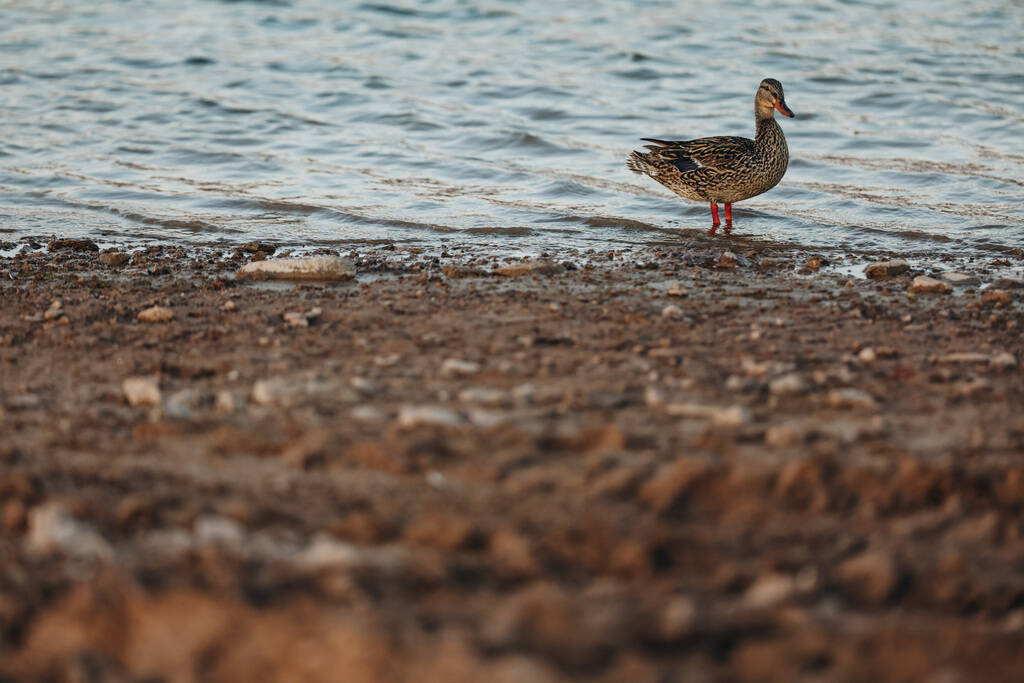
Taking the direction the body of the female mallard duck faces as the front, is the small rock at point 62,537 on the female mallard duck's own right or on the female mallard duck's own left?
on the female mallard duck's own right

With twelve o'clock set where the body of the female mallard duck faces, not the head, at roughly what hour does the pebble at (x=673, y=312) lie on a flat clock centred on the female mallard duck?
The pebble is roughly at 3 o'clock from the female mallard duck.

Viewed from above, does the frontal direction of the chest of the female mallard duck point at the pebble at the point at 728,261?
no

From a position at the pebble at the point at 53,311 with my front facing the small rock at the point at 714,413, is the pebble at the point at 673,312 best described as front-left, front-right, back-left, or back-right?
front-left

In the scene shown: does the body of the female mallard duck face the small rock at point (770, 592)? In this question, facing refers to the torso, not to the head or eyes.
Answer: no

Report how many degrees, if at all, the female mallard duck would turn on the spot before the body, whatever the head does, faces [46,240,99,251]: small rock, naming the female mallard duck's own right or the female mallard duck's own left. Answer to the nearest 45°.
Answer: approximately 135° to the female mallard duck's own right

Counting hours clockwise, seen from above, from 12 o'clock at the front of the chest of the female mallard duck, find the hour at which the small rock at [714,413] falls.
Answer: The small rock is roughly at 3 o'clock from the female mallard duck.

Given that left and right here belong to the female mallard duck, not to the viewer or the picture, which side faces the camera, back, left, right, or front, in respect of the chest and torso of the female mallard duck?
right

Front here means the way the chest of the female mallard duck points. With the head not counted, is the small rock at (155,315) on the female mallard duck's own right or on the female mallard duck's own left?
on the female mallard duck's own right

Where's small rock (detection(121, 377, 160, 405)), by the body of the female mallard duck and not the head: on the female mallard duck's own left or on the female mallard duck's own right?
on the female mallard duck's own right

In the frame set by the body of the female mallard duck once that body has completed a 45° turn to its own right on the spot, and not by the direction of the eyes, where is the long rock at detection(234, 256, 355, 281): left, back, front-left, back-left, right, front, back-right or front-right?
right

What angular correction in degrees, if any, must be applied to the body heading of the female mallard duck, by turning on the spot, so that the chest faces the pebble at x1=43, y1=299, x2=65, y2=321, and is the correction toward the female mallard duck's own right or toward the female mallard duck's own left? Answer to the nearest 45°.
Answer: approximately 135° to the female mallard duck's own right

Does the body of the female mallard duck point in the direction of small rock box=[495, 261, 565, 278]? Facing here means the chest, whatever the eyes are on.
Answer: no

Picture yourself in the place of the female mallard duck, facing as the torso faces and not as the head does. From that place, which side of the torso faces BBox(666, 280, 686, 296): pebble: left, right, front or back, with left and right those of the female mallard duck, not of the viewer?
right

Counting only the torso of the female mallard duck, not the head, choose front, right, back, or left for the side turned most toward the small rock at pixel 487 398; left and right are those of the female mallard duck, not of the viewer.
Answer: right

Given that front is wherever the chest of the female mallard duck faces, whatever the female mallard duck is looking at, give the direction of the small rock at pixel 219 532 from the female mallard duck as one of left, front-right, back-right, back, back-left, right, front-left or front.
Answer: right
